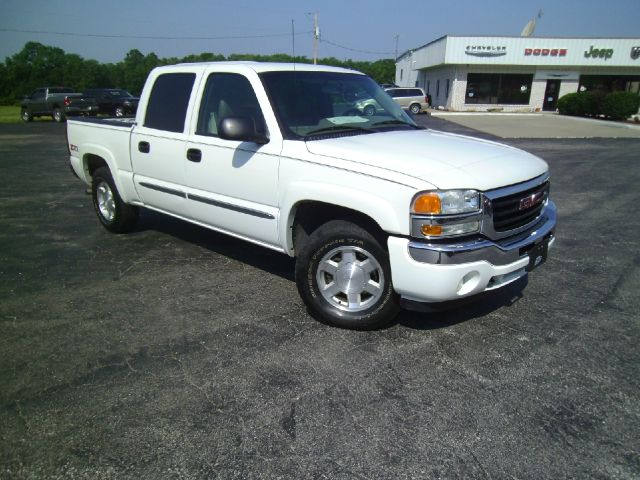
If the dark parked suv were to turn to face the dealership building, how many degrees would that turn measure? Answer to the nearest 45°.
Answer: approximately 45° to its left

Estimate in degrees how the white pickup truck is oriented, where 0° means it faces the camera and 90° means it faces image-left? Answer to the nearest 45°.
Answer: approximately 315°

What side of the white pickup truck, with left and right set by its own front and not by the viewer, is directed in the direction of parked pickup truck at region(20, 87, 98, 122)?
back

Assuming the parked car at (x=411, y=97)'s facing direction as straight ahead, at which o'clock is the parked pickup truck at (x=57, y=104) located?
the parked pickup truck at (x=57, y=104) is roughly at 11 o'clock from the parked car at (x=411, y=97).

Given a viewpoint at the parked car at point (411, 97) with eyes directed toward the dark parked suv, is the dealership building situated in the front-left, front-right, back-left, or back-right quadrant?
back-right

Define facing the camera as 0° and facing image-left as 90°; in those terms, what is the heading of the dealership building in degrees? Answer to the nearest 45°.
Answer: approximately 0°

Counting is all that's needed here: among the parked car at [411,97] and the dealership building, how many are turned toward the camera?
1

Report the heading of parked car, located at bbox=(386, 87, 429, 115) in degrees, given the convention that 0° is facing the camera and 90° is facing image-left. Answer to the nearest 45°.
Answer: approximately 90°

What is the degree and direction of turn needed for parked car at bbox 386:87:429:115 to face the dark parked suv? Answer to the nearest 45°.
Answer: approximately 45° to its left

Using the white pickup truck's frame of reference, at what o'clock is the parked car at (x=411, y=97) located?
The parked car is roughly at 8 o'clock from the white pickup truck.

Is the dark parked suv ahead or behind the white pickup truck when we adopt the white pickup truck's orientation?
behind

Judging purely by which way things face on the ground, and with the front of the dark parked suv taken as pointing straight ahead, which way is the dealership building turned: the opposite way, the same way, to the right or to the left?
to the right
